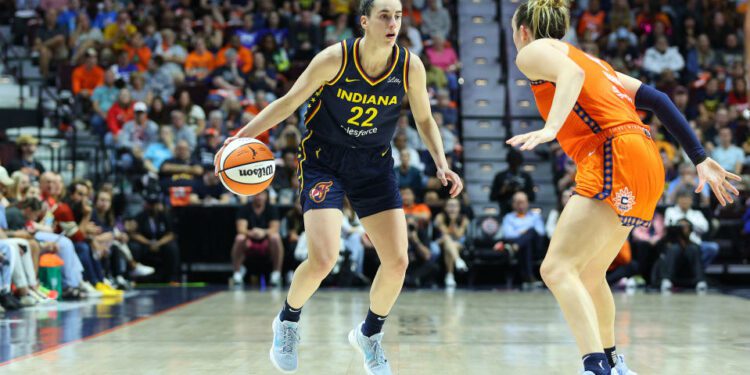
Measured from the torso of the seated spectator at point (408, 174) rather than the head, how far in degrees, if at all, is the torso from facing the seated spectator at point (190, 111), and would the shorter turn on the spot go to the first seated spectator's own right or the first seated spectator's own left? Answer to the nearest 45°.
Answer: approximately 90° to the first seated spectator's own right

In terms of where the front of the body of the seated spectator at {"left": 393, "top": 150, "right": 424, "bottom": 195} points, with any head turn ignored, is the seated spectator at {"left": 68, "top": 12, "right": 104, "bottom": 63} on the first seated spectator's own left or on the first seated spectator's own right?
on the first seated spectator's own right

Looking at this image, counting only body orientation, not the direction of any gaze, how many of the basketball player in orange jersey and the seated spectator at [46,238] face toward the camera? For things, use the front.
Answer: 0

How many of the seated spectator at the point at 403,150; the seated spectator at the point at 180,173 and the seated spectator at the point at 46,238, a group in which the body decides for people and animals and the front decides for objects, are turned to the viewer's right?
1

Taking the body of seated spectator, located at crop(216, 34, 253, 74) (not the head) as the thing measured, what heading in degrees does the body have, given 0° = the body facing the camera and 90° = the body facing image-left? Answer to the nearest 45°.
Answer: approximately 0°

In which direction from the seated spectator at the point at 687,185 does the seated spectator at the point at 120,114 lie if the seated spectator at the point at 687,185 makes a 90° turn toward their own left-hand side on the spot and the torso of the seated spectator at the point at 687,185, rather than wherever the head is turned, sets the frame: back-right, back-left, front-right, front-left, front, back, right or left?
back

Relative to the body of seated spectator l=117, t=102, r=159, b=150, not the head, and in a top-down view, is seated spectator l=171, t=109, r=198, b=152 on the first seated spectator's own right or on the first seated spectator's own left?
on the first seated spectator's own left

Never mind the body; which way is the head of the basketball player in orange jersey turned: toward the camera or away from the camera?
away from the camera

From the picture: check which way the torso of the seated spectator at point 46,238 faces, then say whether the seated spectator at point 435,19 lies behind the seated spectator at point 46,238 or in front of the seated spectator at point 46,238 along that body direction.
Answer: in front

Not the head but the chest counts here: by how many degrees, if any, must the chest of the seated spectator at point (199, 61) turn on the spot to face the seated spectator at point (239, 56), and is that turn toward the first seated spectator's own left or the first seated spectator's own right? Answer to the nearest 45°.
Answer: approximately 90° to the first seated spectator's own left

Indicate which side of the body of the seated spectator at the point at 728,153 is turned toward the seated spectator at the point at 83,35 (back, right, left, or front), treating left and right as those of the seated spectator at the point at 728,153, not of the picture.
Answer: right
